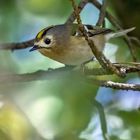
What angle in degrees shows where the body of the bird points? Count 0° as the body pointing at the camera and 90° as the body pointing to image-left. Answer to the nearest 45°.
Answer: approximately 90°
